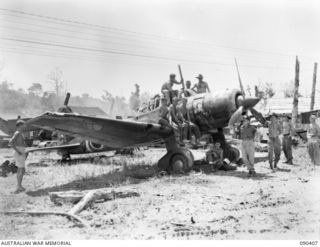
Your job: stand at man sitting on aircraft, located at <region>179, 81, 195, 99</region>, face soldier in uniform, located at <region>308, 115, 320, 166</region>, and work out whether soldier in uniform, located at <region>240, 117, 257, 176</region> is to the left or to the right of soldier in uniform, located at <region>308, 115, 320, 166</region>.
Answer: right

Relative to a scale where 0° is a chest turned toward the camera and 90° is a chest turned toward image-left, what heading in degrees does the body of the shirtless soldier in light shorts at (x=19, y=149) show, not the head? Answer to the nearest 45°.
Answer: approximately 315°

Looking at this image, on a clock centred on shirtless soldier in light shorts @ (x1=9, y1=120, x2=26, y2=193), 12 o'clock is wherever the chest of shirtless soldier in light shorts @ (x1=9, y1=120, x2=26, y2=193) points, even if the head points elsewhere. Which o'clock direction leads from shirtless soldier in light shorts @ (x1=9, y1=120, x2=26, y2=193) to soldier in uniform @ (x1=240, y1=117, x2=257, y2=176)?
soldier in uniform @ (x1=240, y1=117, x2=257, y2=176) is roughly at 11 o'clock from shirtless soldier in light shorts @ (x1=9, y1=120, x2=26, y2=193).

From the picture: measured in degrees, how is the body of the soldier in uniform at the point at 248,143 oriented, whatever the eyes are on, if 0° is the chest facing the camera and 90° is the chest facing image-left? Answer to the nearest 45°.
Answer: approximately 0°

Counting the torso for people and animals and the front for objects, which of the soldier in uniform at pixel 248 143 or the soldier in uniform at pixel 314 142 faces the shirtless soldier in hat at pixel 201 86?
the soldier in uniform at pixel 314 142

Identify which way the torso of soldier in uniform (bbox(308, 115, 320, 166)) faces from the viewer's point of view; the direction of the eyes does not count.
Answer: to the viewer's left

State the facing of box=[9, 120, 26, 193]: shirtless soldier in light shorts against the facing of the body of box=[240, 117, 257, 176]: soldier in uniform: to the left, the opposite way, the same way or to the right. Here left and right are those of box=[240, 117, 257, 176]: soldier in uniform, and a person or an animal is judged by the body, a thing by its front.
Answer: to the left

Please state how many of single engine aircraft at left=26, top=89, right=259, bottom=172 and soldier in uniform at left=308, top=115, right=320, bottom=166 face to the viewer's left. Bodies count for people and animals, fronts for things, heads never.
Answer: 1

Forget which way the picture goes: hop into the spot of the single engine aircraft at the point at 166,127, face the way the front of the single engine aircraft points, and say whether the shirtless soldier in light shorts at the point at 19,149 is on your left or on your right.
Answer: on your right

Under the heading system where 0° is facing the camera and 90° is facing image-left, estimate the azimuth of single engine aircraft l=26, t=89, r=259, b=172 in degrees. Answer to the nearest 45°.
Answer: approximately 315°
